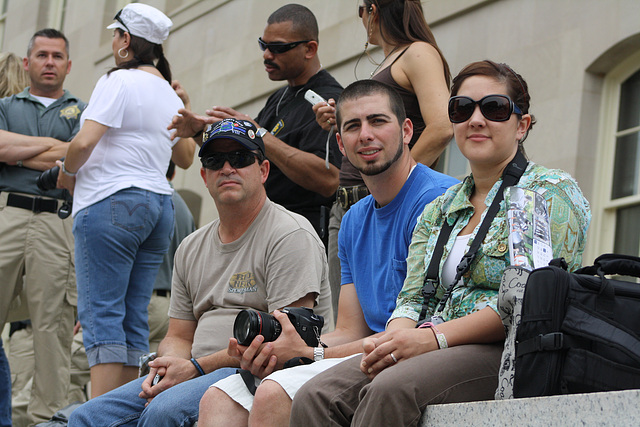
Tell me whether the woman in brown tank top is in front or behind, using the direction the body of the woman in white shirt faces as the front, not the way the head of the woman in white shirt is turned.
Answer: behind

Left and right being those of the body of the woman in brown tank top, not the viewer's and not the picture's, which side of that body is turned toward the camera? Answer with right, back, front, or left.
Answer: left

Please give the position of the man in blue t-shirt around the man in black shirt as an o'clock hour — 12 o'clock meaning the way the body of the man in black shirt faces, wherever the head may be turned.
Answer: The man in blue t-shirt is roughly at 10 o'clock from the man in black shirt.

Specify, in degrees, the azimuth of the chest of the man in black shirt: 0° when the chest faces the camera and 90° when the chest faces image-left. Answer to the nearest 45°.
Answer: approximately 45°

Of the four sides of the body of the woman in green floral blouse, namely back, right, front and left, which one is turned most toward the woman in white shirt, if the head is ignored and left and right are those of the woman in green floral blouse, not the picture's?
right

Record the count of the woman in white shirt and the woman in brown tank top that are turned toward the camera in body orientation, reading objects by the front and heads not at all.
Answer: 0

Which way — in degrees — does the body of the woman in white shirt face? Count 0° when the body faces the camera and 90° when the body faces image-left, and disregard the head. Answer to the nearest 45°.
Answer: approximately 135°

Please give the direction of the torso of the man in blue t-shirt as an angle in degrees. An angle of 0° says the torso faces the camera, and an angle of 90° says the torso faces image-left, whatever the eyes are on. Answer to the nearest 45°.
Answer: approximately 45°

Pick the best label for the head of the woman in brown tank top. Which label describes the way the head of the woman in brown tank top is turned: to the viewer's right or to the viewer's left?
to the viewer's left

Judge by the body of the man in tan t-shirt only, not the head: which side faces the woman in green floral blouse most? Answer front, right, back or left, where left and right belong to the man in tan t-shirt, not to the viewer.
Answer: left
